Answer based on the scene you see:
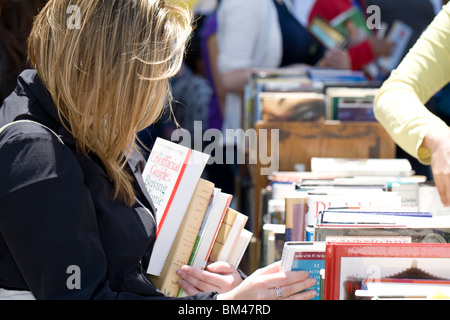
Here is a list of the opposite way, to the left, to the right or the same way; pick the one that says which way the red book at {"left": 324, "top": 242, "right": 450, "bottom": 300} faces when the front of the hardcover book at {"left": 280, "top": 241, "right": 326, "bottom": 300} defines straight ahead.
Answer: the same way

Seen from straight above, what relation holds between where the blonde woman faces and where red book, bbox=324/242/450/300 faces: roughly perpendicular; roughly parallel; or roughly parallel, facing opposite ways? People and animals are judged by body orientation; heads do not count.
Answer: roughly perpendicular

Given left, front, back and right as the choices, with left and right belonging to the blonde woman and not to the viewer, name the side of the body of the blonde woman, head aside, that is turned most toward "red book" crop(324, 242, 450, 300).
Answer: front

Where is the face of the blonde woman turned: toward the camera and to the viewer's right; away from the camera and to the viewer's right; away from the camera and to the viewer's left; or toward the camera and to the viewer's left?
away from the camera and to the viewer's right

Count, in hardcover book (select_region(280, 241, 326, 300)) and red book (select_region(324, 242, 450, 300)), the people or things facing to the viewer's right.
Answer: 0

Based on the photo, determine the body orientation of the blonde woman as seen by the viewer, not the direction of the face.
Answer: to the viewer's right

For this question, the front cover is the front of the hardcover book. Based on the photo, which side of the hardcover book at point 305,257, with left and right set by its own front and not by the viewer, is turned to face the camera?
front
